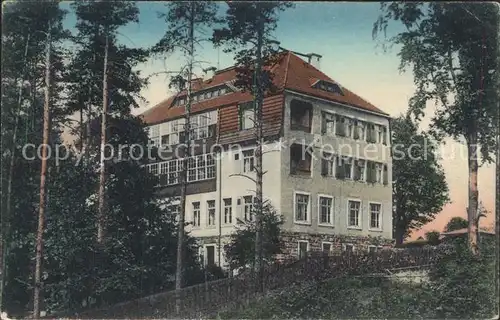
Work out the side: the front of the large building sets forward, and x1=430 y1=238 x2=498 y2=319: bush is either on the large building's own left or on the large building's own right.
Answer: on the large building's own left
